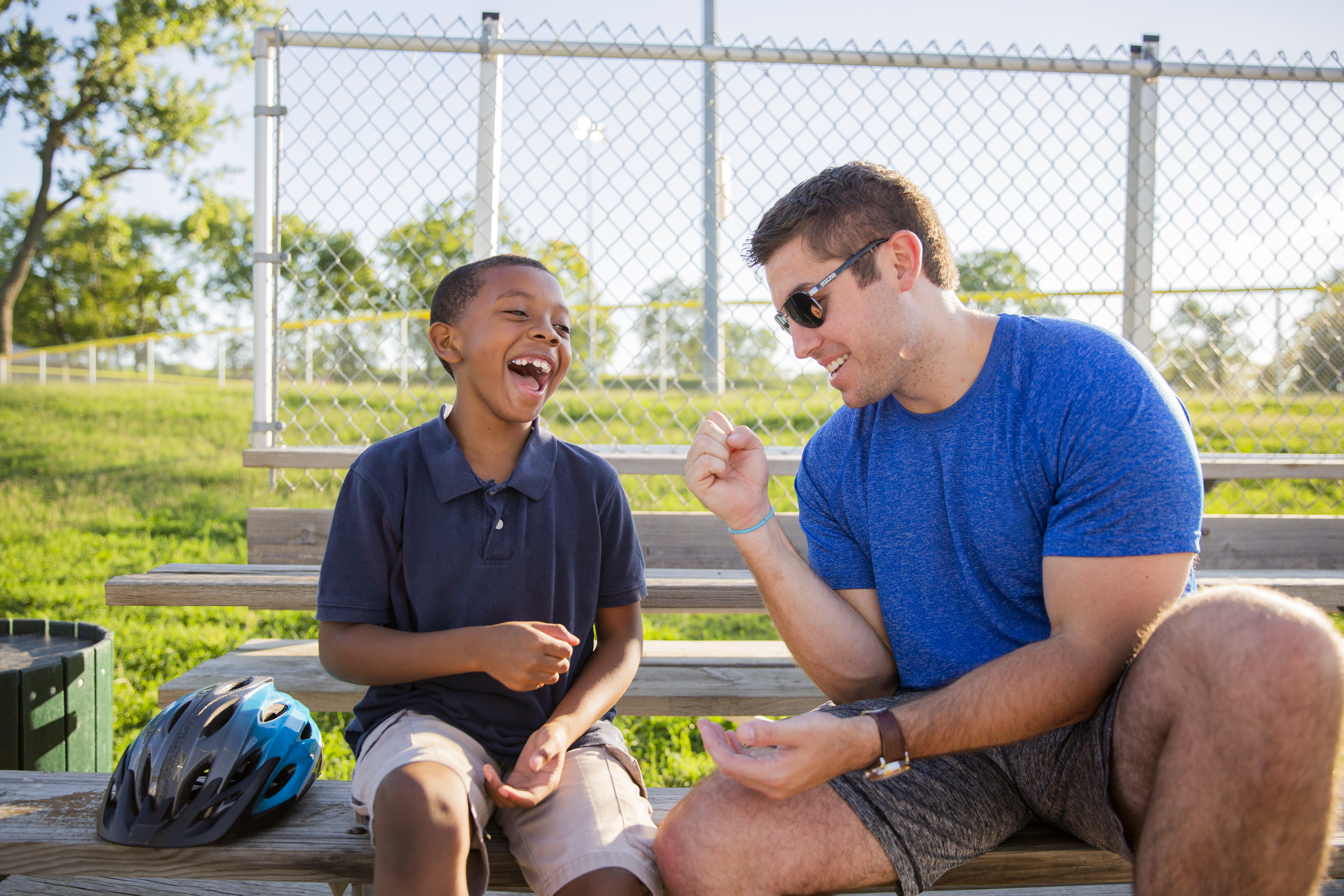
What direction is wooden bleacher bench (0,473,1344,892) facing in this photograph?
toward the camera

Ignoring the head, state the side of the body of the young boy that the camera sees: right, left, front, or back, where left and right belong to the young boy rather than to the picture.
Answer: front

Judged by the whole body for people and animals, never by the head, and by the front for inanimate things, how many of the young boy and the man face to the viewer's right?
0

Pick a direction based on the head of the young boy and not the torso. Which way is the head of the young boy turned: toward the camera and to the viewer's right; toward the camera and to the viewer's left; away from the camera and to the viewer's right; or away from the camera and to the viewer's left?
toward the camera and to the viewer's right

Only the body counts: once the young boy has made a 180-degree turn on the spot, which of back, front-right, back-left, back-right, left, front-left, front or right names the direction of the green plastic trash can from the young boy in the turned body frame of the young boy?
front-left

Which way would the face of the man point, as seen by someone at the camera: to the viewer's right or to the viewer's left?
to the viewer's left

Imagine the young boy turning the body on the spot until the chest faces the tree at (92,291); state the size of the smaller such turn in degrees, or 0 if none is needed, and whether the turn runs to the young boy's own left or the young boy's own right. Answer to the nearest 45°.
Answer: approximately 180°

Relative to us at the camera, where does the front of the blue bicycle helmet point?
facing the viewer and to the left of the viewer

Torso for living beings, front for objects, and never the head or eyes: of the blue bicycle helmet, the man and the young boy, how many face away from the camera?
0

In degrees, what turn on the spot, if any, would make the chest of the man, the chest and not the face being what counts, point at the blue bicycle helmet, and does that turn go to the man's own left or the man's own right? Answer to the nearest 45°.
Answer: approximately 45° to the man's own right
